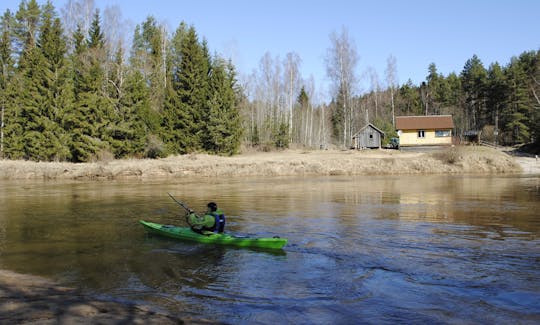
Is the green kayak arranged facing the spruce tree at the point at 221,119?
no

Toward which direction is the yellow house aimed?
toward the camera

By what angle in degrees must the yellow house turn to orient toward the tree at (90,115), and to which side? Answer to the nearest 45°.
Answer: approximately 45° to its right

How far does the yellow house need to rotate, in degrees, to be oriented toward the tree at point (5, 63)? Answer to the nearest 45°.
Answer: approximately 45° to its right

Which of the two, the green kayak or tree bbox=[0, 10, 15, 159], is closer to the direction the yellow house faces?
the green kayak

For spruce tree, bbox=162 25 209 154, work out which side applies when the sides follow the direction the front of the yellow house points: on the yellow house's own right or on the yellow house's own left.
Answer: on the yellow house's own right

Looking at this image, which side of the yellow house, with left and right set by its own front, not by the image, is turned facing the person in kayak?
front

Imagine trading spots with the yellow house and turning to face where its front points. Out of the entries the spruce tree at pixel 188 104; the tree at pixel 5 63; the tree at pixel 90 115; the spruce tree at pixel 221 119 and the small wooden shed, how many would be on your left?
0

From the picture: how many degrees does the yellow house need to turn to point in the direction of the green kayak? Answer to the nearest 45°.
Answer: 0° — it already faces it

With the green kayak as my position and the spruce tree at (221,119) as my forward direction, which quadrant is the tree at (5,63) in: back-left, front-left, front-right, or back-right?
front-left

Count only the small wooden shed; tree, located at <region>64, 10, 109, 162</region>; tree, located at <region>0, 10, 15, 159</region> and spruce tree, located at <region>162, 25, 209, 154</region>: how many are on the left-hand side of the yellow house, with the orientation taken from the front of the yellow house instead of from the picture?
0

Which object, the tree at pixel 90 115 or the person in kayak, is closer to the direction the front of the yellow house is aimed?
the person in kayak

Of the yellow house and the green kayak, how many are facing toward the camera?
1

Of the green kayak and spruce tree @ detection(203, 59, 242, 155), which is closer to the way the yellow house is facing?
the green kayak
